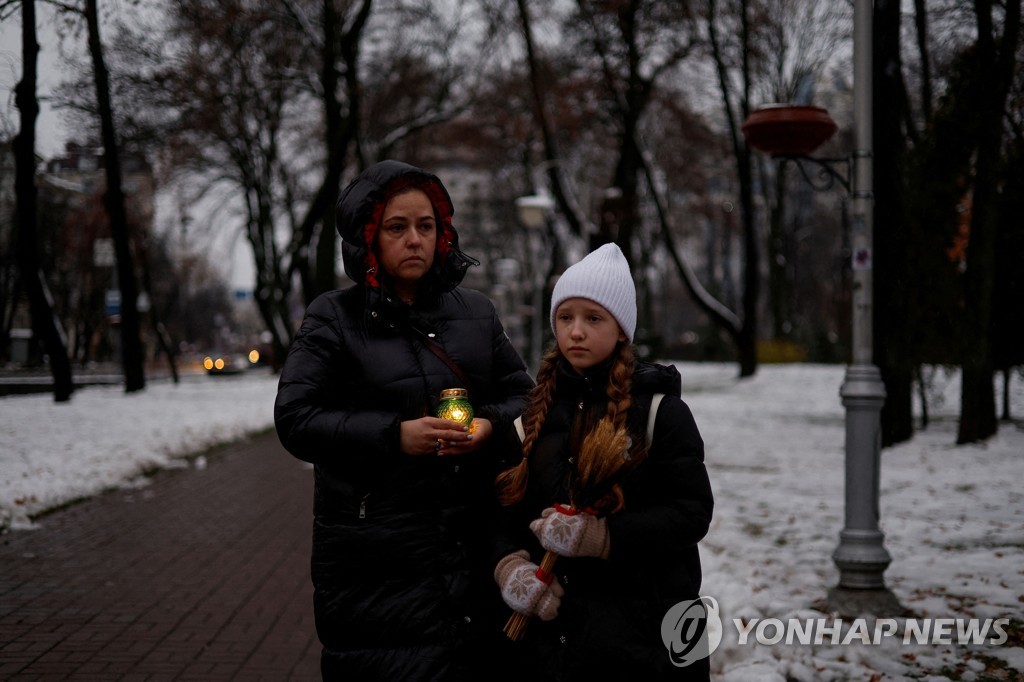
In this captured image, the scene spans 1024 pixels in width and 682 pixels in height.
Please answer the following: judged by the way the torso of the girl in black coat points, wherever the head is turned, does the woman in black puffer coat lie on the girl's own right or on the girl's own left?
on the girl's own right

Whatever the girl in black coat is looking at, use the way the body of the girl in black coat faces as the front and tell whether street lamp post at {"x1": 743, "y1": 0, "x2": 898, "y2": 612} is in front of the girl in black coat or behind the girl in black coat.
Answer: behind

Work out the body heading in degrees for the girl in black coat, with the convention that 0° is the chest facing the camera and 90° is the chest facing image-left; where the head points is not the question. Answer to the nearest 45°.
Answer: approximately 45°

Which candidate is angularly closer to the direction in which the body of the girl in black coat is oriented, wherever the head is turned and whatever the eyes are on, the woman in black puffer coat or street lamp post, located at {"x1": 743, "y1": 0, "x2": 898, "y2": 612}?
the woman in black puffer coat

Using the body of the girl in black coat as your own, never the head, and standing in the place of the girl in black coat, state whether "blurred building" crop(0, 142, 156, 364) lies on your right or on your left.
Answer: on your right
